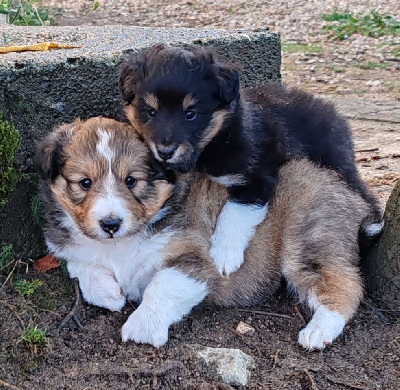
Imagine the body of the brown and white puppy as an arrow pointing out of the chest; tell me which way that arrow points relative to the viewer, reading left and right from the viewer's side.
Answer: facing the viewer and to the left of the viewer

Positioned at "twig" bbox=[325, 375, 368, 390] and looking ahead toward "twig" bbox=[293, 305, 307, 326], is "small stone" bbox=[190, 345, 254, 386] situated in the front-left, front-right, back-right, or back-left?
front-left

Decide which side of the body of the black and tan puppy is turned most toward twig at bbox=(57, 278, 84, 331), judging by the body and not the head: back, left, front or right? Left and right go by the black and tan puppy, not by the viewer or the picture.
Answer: front

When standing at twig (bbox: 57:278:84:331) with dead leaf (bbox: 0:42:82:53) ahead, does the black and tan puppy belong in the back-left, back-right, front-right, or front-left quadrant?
front-right

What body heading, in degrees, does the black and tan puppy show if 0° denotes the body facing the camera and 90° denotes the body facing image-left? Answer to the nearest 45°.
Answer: approximately 45°

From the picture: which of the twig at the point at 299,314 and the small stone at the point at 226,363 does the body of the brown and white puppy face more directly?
the small stone

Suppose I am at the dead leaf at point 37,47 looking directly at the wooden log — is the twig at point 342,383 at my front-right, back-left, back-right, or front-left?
front-right

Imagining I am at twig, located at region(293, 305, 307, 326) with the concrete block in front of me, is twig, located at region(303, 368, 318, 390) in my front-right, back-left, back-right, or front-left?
back-left

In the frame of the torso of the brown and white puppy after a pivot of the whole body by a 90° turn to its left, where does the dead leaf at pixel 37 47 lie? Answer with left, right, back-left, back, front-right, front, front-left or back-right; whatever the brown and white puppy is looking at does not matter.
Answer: back

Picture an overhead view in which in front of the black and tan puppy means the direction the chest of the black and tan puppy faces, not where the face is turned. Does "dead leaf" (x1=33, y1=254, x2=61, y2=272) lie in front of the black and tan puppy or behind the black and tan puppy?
in front

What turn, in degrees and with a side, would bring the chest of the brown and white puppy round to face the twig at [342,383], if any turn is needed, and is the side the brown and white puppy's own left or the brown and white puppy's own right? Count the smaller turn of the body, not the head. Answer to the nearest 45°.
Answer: approximately 90° to the brown and white puppy's own left

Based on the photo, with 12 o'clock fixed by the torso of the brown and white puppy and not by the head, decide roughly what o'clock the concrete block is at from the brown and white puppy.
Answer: The concrete block is roughly at 3 o'clock from the brown and white puppy.
